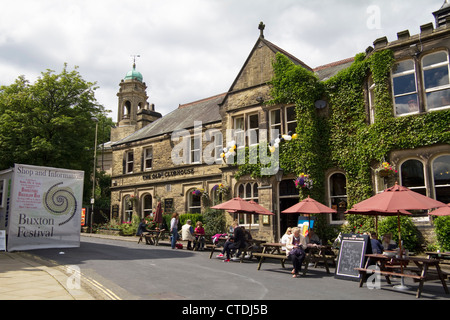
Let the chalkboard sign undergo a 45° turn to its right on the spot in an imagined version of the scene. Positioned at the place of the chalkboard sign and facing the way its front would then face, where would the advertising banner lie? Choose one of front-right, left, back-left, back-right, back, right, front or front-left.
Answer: front

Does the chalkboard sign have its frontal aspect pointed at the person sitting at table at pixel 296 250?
no

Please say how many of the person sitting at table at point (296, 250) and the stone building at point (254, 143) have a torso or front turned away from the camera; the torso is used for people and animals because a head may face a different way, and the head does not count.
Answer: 0

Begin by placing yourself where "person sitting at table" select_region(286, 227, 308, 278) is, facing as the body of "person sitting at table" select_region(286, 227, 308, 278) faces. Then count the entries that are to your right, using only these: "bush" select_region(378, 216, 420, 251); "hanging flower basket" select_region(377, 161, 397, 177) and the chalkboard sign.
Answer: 0

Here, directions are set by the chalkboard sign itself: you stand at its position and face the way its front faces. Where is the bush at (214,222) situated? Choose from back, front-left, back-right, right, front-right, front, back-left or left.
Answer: right

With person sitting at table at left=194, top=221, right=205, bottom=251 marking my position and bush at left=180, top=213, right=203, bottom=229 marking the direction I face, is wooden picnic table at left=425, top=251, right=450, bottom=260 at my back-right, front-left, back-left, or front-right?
back-right

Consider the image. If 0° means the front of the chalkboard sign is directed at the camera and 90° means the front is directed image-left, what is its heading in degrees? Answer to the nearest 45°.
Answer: approximately 45°

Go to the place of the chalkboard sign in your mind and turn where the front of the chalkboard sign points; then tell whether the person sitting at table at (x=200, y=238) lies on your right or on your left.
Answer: on your right

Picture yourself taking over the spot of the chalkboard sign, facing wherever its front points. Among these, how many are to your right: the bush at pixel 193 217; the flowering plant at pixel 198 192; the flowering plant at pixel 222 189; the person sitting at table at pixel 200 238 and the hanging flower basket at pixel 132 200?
5

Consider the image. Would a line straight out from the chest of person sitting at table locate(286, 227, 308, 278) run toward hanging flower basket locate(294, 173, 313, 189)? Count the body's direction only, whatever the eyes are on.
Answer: no

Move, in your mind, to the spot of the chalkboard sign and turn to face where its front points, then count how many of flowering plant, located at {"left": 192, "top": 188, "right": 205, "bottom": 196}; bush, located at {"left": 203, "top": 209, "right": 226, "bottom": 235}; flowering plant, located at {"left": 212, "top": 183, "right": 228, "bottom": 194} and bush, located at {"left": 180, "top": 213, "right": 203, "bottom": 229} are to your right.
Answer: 4

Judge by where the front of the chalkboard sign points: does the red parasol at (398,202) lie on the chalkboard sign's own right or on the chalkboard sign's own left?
on the chalkboard sign's own left

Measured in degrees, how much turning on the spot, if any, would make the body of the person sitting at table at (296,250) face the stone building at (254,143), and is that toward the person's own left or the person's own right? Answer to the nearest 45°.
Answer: approximately 180°

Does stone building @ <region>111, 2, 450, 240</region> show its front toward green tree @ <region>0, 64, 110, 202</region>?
no

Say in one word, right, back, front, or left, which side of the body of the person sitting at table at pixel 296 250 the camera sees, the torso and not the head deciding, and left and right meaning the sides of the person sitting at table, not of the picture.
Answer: front
